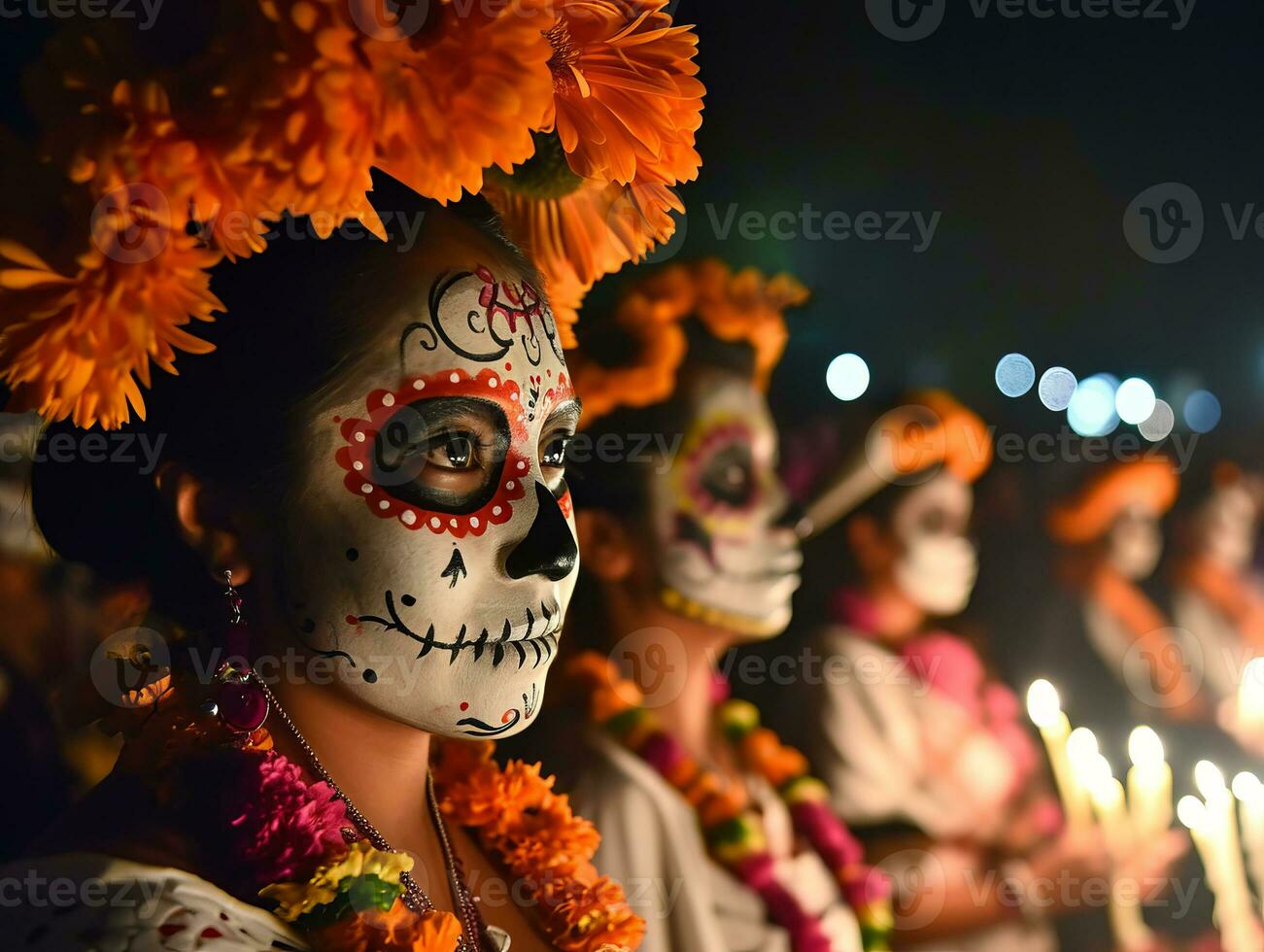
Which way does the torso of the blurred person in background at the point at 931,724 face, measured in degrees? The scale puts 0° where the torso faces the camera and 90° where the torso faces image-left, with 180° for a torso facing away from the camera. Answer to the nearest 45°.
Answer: approximately 315°

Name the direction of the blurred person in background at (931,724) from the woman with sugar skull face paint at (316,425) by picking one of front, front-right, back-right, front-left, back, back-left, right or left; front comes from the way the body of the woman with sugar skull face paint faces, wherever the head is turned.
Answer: left

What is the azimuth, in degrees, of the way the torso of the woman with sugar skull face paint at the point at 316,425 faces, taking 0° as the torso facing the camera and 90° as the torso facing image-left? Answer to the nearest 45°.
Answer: approximately 315°

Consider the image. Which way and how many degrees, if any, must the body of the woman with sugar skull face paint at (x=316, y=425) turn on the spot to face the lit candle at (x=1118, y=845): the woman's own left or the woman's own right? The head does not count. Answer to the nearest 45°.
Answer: approximately 90° to the woman's own left

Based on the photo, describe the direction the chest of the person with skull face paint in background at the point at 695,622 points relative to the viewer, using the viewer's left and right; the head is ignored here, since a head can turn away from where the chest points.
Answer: facing the viewer and to the right of the viewer

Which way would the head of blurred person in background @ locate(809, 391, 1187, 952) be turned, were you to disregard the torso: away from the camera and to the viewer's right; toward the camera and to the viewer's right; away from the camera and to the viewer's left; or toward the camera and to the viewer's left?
toward the camera and to the viewer's right
